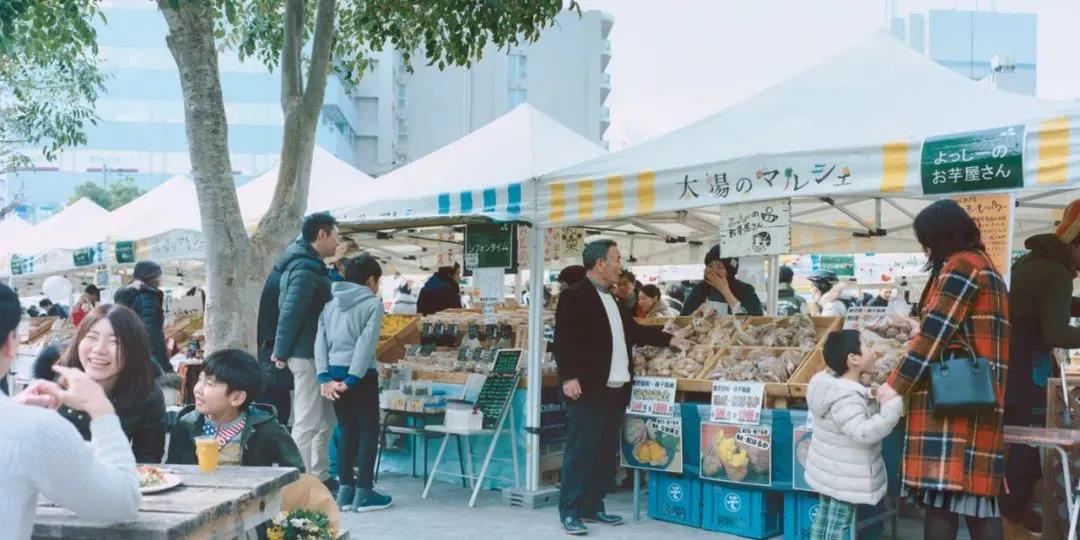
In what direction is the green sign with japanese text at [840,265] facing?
toward the camera

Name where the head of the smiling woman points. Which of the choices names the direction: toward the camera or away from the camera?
toward the camera

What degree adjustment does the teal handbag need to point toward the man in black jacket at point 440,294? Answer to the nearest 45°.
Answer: approximately 135° to its right

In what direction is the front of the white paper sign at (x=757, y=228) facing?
toward the camera

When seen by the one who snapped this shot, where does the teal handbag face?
facing the viewer

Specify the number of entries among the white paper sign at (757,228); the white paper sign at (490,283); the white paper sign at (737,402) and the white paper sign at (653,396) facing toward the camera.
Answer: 4

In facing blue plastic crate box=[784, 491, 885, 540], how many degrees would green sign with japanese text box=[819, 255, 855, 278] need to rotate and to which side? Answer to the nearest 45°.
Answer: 0° — it already faces it

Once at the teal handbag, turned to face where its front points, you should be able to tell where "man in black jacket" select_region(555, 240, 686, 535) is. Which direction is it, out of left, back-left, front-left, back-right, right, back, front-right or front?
back-right

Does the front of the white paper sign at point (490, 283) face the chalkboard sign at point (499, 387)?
yes

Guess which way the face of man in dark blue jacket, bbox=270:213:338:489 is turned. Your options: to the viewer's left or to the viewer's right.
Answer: to the viewer's right

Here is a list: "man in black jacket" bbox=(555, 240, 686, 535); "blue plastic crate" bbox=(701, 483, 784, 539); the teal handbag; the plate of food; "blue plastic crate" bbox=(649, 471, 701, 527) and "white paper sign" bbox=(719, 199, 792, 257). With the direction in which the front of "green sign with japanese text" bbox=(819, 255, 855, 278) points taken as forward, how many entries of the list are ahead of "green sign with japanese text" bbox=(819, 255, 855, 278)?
6

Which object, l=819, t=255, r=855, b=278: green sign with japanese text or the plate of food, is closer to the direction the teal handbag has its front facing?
the plate of food
